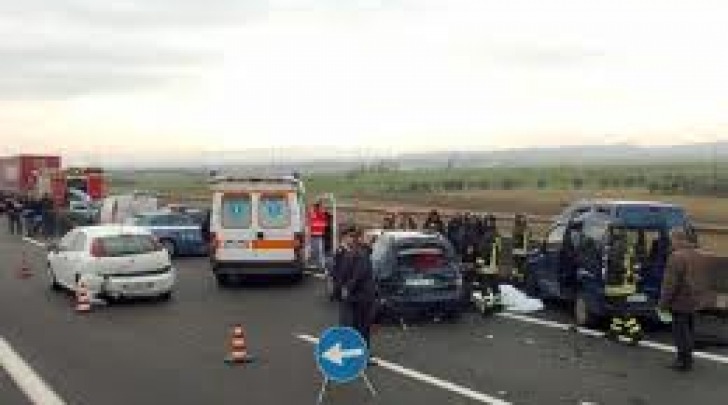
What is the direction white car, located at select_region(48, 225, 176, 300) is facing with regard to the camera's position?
facing away from the viewer and to the left of the viewer

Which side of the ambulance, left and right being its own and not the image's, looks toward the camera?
back

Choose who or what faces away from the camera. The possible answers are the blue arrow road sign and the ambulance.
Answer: the ambulance

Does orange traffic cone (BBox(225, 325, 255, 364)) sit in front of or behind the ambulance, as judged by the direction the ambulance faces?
behind

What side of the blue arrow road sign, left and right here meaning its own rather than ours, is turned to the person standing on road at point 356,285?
back

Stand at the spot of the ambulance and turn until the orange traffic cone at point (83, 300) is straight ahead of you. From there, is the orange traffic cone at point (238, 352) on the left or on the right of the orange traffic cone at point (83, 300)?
left

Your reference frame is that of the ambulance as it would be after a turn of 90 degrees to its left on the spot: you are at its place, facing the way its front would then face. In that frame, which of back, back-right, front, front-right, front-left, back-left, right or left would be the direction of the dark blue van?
back-left
